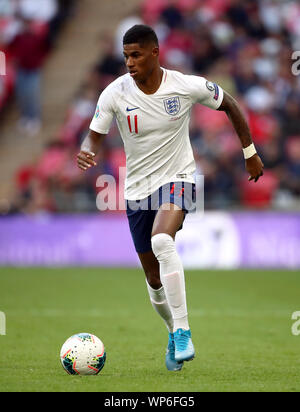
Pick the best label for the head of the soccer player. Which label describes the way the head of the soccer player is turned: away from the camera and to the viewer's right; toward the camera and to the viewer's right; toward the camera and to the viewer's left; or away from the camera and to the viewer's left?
toward the camera and to the viewer's left

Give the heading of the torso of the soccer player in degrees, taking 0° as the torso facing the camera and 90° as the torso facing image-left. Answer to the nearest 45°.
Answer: approximately 45°
